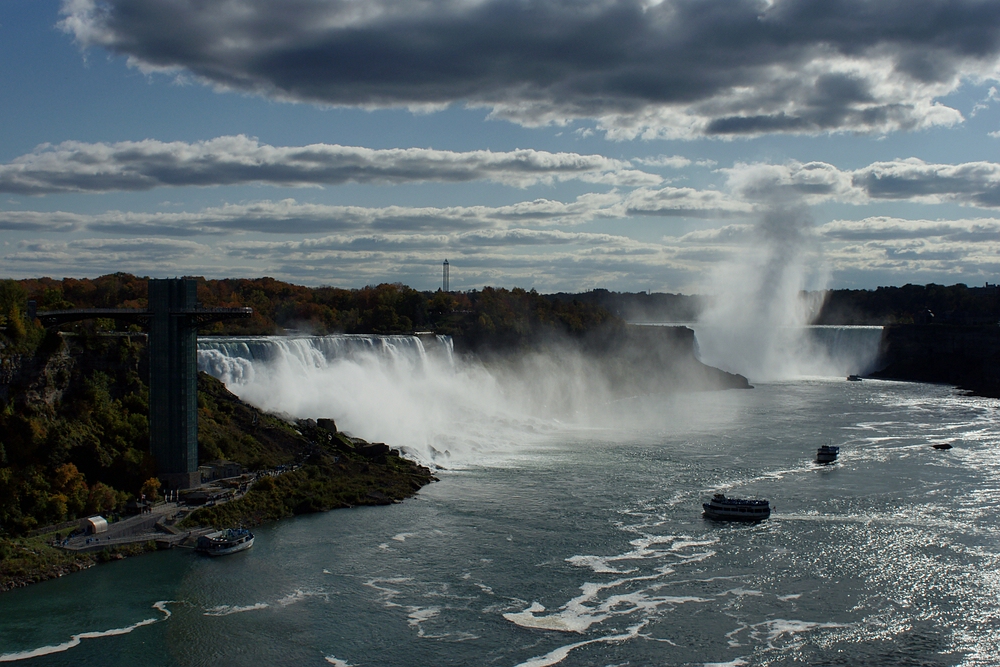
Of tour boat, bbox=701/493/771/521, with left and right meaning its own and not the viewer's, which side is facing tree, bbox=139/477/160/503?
front

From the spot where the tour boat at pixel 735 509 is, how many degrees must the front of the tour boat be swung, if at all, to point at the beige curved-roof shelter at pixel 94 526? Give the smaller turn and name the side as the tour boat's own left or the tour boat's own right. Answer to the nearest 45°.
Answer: approximately 45° to the tour boat's own left

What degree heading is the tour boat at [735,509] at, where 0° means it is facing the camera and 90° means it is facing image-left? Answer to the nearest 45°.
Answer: approximately 90°

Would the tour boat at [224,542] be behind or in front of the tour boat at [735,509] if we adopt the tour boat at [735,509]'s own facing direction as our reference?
in front

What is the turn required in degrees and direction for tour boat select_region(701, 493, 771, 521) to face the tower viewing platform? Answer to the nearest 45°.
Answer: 0° — it already faces it

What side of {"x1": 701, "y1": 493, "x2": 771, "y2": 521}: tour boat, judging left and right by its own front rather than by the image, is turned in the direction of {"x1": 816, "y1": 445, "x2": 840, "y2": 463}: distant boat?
right

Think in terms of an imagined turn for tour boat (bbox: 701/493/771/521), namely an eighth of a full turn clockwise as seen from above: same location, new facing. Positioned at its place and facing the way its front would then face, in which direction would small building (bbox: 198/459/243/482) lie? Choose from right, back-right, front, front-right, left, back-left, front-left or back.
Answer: front-left
